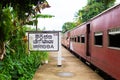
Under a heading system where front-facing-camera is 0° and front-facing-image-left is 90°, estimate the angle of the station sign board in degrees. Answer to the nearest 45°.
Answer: approximately 0°

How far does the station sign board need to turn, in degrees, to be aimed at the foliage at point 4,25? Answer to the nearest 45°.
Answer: approximately 90° to its right

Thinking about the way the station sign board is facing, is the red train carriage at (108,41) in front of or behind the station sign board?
in front
